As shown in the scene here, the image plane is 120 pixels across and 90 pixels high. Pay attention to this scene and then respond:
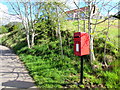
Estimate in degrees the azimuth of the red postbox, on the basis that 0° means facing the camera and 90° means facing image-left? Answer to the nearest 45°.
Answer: approximately 45°
